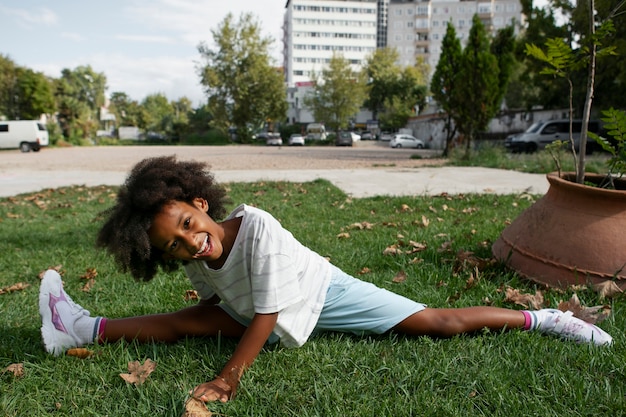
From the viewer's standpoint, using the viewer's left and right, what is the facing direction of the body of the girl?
facing the viewer and to the left of the viewer

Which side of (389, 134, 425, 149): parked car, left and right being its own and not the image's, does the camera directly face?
right

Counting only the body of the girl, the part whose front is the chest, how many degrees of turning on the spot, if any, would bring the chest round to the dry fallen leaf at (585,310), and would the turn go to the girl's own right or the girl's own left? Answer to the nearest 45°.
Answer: approximately 135° to the girl's own left

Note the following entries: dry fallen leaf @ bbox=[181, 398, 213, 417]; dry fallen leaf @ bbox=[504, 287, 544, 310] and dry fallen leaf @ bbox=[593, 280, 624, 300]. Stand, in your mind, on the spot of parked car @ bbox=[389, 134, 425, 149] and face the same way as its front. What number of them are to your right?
3

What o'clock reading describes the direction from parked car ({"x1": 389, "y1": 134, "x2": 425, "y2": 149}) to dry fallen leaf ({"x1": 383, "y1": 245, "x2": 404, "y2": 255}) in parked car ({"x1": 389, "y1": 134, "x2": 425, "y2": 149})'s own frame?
The dry fallen leaf is roughly at 3 o'clock from the parked car.

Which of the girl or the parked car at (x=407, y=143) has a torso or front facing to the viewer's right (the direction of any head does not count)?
the parked car

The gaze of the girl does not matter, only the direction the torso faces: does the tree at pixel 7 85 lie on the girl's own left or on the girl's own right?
on the girl's own right

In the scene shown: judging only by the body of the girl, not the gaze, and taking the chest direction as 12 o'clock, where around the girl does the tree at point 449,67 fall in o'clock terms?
The tree is roughly at 5 o'clock from the girl.

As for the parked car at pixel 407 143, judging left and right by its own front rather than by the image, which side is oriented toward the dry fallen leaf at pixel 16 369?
right

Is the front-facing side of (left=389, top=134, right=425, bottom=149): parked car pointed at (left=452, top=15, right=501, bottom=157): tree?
no

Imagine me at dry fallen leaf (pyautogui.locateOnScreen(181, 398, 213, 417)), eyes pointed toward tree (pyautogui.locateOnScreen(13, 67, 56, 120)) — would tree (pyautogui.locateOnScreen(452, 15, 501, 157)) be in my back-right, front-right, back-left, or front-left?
front-right

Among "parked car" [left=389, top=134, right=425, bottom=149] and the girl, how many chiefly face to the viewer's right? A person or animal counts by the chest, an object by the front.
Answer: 1

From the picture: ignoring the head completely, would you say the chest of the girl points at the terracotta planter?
no
